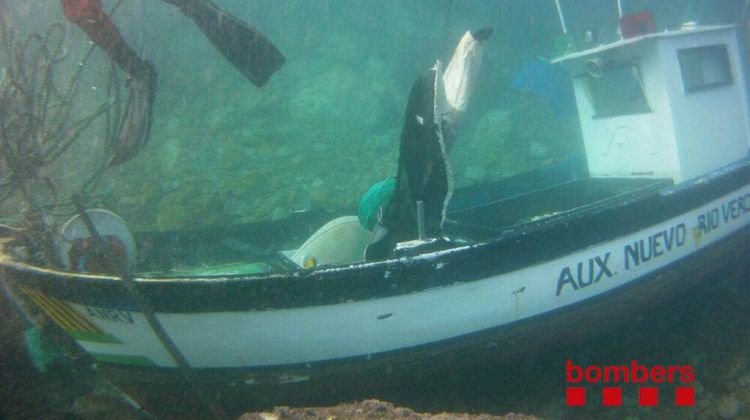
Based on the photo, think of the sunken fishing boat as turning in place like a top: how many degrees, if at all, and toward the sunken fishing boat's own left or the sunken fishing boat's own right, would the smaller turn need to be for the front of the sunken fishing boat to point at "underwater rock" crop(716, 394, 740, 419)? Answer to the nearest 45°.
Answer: approximately 135° to the sunken fishing boat's own left
